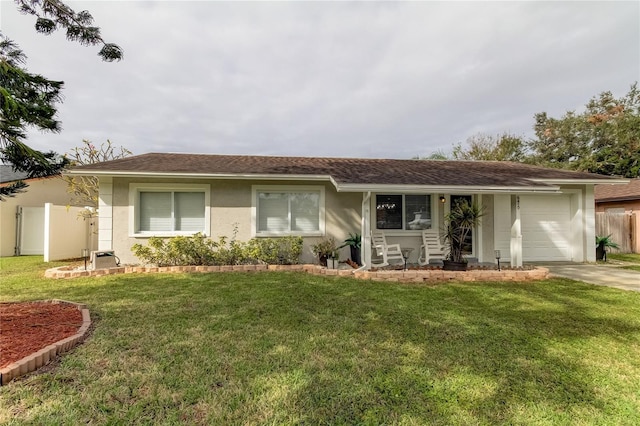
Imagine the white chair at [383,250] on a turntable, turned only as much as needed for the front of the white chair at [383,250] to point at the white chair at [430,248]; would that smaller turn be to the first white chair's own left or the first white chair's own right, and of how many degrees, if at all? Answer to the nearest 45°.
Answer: approximately 45° to the first white chair's own left

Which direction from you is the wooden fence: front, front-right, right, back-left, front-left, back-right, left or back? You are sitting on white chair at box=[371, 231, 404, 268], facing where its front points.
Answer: left

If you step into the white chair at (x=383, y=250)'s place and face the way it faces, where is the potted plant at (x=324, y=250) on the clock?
The potted plant is roughly at 4 o'clock from the white chair.

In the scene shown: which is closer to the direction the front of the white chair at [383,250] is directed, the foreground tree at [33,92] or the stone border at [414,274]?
the stone border

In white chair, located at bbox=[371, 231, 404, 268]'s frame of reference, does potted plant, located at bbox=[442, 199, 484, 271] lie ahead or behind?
ahead

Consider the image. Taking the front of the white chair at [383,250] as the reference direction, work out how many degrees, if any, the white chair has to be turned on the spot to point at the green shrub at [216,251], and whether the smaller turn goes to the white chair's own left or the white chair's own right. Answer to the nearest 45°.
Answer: approximately 135° to the white chair's own right

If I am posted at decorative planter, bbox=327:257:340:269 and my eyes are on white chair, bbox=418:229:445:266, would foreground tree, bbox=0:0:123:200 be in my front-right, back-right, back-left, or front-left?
back-right

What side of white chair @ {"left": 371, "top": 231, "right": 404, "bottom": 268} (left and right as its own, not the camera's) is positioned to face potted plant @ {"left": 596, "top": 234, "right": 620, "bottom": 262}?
left

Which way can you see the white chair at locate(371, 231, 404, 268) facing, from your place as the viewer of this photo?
facing the viewer and to the right of the viewer

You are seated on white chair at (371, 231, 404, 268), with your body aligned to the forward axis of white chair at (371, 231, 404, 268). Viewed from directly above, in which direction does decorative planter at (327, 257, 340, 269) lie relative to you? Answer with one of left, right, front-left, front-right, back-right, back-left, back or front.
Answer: right

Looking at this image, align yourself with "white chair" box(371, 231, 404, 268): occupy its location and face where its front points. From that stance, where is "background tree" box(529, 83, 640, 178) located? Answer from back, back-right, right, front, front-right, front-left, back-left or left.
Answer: left

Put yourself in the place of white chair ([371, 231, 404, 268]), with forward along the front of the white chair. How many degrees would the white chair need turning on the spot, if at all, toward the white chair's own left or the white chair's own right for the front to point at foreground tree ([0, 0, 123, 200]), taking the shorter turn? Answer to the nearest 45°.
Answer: approximately 90° to the white chair's own right

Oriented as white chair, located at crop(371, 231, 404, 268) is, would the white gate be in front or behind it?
behind
